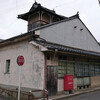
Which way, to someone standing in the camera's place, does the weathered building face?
facing the viewer and to the right of the viewer
